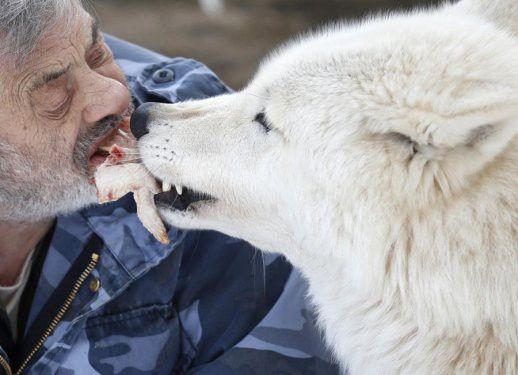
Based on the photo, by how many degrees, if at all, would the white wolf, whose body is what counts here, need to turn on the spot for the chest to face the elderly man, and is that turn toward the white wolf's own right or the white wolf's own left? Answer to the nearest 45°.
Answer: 0° — it already faces them

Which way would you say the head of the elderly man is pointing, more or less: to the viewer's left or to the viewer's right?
to the viewer's right

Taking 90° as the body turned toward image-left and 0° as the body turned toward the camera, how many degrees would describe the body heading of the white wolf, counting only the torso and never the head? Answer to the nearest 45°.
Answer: approximately 90°

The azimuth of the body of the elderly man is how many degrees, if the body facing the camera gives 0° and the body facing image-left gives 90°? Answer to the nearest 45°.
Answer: approximately 315°

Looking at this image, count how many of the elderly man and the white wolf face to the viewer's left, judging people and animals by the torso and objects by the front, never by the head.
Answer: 1
